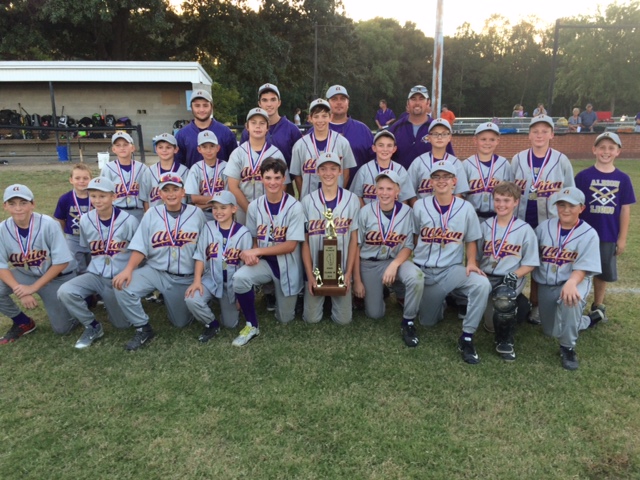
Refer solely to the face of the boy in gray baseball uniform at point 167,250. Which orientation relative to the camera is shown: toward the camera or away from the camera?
toward the camera

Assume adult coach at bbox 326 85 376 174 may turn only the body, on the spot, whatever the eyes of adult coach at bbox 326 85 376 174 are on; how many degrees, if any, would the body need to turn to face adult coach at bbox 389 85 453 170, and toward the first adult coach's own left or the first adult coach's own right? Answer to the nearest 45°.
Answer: approximately 90° to the first adult coach's own left

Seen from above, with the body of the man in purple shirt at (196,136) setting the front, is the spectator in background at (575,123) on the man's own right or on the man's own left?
on the man's own left

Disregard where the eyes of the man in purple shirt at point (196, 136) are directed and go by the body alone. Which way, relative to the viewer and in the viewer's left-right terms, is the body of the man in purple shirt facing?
facing the viewer

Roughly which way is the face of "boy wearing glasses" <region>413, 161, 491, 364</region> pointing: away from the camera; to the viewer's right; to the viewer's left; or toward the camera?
toward the camera

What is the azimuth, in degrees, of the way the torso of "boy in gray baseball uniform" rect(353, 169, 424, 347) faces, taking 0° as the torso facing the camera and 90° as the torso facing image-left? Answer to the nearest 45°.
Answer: approximately 0°

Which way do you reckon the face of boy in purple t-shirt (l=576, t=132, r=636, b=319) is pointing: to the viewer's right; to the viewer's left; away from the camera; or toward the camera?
toward the camera

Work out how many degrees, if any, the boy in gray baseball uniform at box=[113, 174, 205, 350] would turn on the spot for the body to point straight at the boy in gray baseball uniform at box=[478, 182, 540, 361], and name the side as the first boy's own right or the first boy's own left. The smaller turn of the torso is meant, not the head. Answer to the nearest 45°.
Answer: approximately 45° to the first boy's own left

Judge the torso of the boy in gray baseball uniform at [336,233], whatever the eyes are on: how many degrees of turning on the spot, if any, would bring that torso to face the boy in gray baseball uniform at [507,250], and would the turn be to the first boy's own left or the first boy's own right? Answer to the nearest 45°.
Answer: approximately 90° to the first boy's own left

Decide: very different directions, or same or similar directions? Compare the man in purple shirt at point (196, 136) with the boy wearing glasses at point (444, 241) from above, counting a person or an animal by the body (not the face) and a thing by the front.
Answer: same or similar directions

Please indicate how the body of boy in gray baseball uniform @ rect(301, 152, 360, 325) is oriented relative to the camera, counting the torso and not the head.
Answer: toward the camera

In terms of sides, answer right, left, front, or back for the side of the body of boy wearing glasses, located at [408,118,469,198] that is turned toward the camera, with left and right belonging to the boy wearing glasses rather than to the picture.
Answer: front

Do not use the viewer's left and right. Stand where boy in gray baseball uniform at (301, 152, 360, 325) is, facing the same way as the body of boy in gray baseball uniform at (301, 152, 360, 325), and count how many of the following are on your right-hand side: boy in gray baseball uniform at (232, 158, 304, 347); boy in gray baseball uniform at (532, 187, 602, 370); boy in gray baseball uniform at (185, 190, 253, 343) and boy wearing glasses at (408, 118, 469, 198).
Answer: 2
